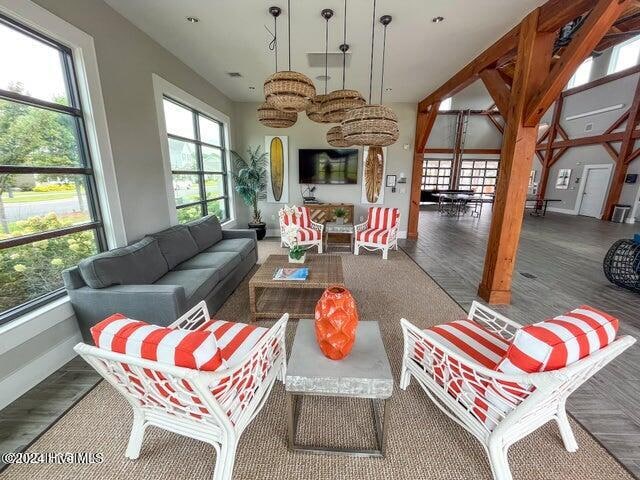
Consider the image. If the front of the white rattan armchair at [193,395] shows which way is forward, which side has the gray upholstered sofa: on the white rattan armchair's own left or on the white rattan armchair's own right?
on the white rattan armchair's own left

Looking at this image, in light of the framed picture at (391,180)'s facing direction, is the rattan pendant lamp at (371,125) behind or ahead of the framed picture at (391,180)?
ahead

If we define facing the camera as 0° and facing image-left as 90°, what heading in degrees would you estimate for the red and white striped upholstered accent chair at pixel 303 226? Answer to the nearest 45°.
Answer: approximately 315°

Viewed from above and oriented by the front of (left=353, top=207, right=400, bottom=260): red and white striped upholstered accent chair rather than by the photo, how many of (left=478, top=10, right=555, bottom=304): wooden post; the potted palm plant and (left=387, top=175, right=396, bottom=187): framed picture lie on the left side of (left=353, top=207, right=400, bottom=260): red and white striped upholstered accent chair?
1

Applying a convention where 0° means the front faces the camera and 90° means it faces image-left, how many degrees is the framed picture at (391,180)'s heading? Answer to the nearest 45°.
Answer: approximately 0°

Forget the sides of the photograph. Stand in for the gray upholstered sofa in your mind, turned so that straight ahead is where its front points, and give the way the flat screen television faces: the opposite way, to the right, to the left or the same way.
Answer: to the right

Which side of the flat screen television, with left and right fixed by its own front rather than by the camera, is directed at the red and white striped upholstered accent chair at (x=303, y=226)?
front

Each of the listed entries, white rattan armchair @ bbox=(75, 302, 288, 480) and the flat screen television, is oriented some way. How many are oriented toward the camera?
1
